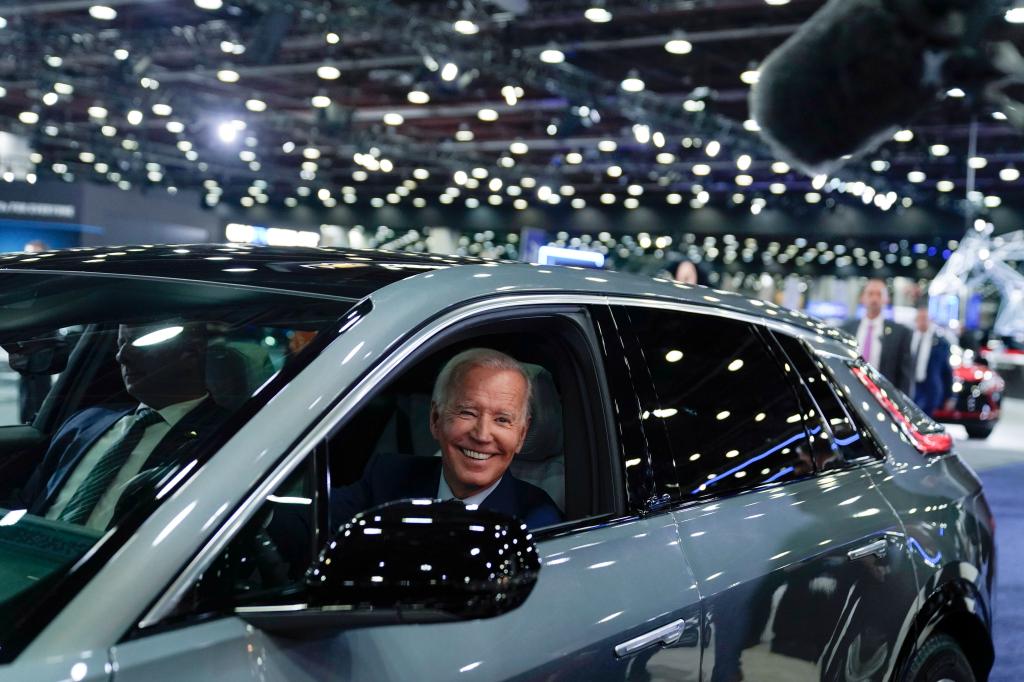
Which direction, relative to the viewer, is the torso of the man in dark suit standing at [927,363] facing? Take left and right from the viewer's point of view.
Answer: facing the viewer and to the left of the viewer

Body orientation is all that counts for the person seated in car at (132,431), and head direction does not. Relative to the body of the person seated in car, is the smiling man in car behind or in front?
behind

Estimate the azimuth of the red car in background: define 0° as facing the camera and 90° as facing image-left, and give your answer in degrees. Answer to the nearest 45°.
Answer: approximately 45°

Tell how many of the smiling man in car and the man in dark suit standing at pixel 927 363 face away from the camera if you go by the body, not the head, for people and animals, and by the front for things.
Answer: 0

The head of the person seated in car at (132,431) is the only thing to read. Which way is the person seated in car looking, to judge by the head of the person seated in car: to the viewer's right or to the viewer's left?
to the viewer's left

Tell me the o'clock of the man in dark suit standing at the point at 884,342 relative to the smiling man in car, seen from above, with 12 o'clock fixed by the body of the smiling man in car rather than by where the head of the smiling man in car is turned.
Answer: The man in dark suit standing is roughly at 5 o'clock from the smiling man in car.

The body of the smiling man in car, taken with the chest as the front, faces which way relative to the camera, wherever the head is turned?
toward the camera

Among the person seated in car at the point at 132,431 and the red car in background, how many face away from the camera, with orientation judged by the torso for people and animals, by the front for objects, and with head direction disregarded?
0

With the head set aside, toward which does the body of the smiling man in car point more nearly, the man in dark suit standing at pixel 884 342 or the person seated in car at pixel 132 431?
the person seated in car
